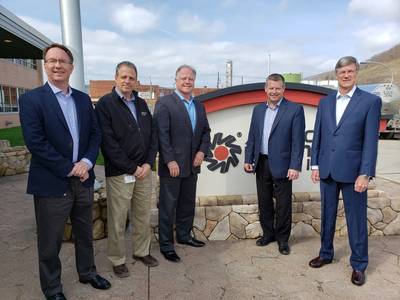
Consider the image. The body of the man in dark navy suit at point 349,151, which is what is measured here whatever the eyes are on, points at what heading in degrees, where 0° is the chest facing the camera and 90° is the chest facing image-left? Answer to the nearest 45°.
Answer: approximately 45°
